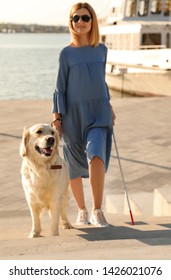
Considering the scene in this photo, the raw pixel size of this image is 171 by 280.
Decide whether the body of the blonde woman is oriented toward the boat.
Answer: no

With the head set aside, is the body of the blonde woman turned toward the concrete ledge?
no

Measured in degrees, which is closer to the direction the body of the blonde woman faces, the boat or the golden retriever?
the golden retriever

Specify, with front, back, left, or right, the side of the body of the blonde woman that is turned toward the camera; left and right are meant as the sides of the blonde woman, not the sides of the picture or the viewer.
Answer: front

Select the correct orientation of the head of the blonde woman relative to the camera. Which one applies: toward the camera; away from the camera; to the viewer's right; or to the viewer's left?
toward the camera
